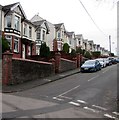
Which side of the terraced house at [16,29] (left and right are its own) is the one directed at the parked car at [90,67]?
front

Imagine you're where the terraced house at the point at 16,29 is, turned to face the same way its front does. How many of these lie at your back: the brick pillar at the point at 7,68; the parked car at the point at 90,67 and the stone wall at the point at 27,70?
0

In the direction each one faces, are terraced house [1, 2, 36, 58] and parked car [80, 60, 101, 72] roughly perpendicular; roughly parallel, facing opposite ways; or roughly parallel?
roughly perpendicular

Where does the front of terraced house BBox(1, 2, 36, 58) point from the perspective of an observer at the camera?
facing the viewer and to the right of the viewer

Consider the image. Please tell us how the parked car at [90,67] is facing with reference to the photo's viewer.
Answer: facing the viewer and to the left of the viewer

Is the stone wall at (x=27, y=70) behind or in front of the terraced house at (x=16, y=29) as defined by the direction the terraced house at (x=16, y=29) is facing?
in front

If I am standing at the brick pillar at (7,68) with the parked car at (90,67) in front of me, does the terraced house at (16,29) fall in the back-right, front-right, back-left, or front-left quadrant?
front-left

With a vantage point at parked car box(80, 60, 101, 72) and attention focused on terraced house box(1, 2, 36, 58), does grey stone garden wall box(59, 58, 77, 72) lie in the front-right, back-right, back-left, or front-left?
front-left

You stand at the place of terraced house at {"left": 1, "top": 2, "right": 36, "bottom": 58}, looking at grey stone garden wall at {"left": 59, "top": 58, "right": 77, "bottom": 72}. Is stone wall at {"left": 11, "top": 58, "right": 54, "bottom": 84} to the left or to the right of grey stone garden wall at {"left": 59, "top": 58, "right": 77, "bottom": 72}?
right
